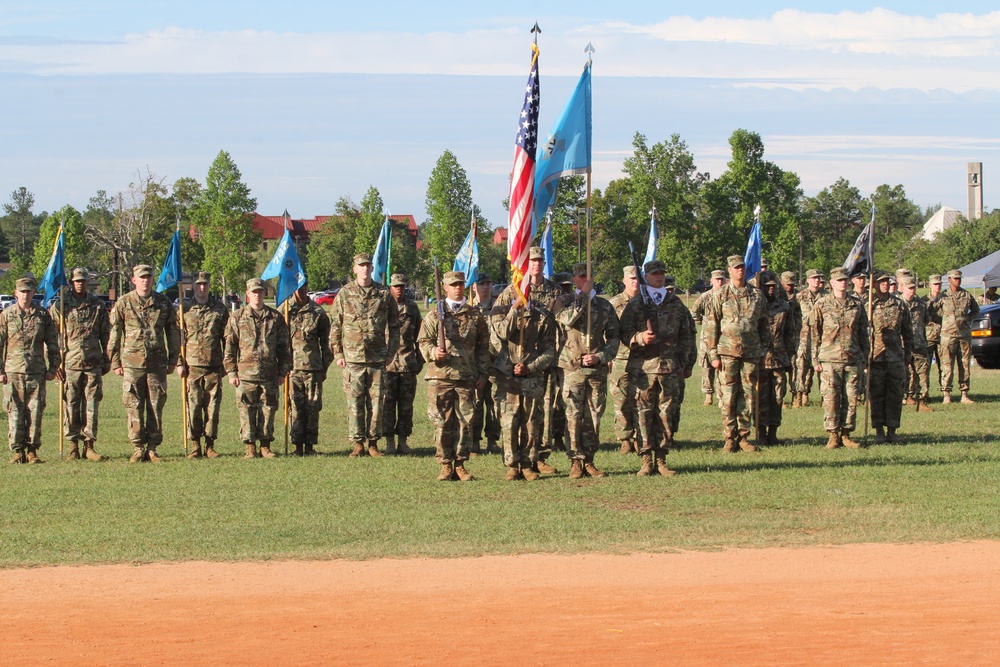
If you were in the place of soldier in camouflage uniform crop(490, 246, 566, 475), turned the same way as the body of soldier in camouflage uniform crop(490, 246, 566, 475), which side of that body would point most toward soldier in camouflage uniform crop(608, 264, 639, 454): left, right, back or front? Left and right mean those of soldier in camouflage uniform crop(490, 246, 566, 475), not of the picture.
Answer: left

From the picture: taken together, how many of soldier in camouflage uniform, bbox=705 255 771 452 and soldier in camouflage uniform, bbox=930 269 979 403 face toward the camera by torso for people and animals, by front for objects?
2

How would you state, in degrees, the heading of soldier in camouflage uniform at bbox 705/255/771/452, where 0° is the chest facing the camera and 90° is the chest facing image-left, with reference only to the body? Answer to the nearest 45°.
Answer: approximately 0°

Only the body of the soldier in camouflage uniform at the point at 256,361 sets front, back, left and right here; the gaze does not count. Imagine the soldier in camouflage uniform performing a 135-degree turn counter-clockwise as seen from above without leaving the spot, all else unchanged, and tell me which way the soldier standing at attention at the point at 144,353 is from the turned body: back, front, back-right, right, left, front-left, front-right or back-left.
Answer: back-left

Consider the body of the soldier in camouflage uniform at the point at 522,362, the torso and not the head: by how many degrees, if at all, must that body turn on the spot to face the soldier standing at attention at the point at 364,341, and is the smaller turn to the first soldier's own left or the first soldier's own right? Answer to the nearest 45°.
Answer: approximately 135° to the first soldier's own right
